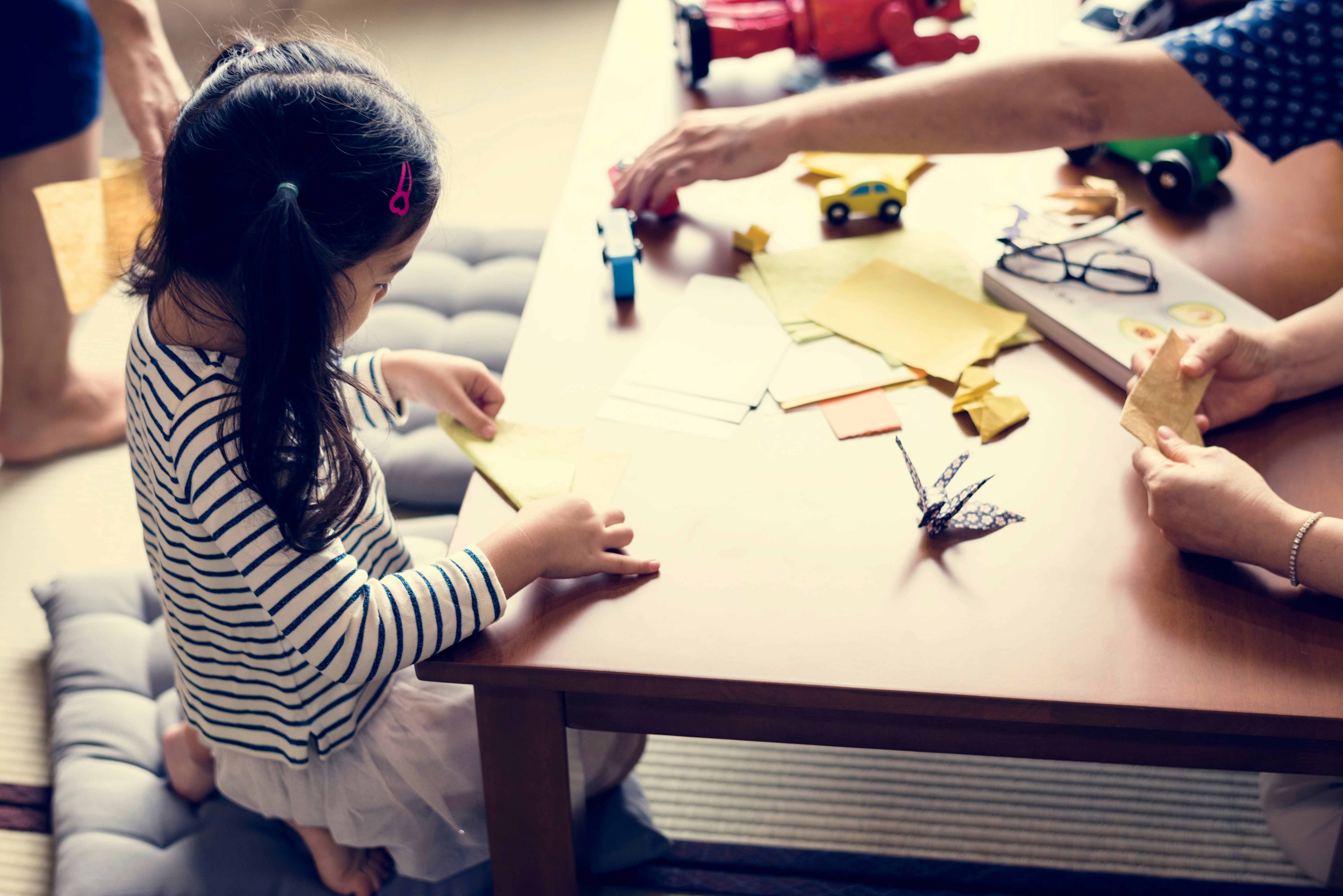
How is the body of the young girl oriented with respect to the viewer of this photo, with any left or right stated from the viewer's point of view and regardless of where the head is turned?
facing away from the viewer and to the right of the viewer

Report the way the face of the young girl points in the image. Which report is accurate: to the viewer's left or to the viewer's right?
to the viewer's right

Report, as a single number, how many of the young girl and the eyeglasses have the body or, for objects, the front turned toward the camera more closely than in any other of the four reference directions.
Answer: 1

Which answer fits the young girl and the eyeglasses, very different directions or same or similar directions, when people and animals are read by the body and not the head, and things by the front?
very different directions

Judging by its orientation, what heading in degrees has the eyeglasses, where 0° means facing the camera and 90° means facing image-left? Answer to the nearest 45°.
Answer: approximately 0°
